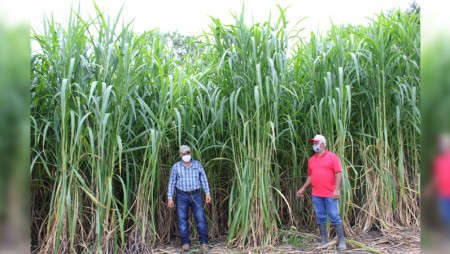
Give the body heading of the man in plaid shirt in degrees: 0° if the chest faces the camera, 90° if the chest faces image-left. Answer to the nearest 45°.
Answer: approximately 0°

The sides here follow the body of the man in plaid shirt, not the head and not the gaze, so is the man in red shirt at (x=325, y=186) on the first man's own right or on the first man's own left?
on the first man's own left

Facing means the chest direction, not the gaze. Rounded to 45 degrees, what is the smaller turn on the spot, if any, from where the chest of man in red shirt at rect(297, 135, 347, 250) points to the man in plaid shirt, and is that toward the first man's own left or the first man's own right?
approximately 45° to the first man's own right

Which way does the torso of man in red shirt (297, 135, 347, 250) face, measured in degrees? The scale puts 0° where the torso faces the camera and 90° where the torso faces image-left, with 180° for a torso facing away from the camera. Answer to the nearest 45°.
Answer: approximately 45°
